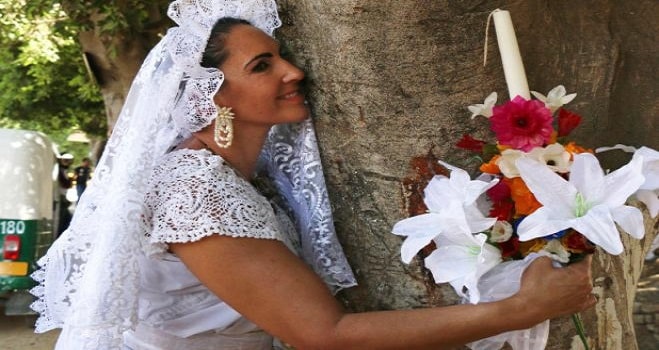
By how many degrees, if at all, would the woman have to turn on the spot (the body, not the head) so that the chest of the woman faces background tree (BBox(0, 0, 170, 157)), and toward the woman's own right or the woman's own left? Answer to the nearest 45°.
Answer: approximately 90° to the woman's own left

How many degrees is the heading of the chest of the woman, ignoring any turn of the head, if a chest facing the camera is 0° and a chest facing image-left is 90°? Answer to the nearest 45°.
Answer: approximately 270°

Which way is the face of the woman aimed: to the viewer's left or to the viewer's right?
to the viewer's right

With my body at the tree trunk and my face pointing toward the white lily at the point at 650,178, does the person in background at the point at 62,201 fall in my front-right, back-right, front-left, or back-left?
back-left
